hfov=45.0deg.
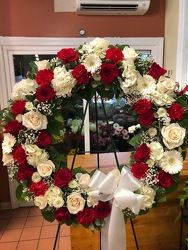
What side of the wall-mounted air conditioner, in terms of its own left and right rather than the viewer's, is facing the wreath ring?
front

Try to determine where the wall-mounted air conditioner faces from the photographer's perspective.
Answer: facing the viewer
